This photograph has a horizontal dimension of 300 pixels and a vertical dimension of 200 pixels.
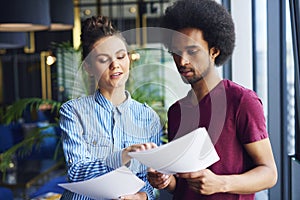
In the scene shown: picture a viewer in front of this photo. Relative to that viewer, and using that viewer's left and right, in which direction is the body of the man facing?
facing the viewer and to the left of the viewer

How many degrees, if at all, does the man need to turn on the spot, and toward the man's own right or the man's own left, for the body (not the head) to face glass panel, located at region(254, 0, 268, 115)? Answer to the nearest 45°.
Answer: approximately 135° to the man's own right

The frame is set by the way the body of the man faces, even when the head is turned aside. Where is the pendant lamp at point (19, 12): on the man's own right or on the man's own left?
on the man's own right

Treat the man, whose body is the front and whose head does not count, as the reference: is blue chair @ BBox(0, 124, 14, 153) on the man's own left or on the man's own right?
on the man's own right

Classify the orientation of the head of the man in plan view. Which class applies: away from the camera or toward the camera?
toward the camera

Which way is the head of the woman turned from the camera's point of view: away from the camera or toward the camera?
toward the camera
